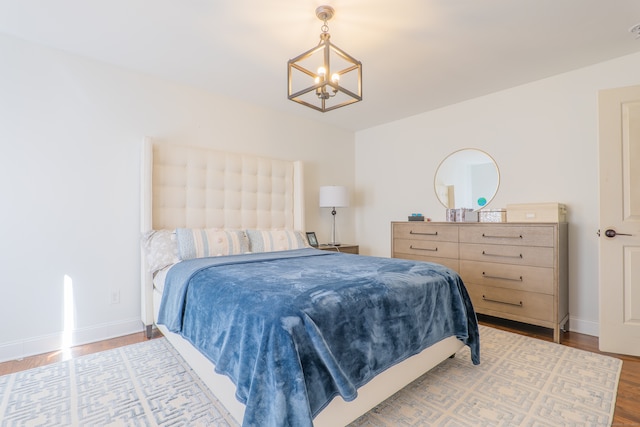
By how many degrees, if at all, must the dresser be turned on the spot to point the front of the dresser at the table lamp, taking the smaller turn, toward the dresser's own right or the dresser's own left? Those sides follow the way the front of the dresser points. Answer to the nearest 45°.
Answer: approximately 45° to the dresser's own right

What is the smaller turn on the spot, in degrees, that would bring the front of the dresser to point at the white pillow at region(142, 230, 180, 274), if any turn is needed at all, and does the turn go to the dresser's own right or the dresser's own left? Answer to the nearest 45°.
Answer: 0° — it already faces it

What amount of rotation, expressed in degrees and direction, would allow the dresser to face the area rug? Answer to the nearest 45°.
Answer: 0° — it already faces it

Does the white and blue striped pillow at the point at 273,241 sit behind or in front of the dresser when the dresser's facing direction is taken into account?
in front

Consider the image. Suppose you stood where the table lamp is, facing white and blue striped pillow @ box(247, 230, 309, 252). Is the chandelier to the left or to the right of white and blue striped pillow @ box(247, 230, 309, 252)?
left

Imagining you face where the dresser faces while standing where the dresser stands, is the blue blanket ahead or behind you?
ahead

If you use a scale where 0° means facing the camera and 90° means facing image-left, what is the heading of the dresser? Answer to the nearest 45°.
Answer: approximately 45°

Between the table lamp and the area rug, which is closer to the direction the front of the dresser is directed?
the area rug

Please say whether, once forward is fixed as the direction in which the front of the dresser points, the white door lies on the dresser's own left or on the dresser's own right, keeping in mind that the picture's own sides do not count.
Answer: on the dresser's own left

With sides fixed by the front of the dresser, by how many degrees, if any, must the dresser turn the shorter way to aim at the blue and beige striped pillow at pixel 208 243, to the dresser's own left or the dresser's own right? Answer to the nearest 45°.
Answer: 0° — it already faces it

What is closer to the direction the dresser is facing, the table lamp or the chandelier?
the chandelier
